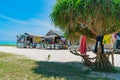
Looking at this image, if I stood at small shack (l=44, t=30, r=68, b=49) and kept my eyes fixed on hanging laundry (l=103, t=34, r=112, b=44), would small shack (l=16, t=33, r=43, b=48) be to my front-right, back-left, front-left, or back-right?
back-right

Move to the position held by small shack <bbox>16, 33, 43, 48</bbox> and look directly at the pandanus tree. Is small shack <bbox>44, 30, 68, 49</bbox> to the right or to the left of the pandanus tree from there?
left

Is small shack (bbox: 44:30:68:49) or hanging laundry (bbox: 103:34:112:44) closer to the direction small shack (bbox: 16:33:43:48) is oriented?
the hanging laundry

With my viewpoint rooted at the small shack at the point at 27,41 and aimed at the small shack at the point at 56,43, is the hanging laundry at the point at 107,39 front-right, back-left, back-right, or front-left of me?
front-right

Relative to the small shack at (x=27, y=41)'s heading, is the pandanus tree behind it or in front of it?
in front

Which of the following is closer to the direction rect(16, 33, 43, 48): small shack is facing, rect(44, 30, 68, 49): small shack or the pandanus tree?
the pandanus tree

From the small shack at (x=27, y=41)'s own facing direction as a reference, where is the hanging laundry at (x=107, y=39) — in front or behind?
in front

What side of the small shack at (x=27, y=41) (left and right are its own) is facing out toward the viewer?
front
